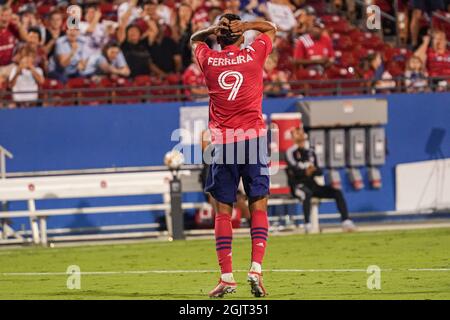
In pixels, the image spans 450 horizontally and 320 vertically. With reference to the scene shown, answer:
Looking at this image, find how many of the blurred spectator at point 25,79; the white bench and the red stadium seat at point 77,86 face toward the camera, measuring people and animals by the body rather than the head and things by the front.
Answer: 3

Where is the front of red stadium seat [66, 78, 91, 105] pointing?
toward the camera

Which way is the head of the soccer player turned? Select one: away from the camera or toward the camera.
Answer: away from the camera

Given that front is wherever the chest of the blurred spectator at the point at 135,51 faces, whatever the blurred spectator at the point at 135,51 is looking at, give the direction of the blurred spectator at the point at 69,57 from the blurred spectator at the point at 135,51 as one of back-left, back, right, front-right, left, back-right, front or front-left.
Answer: right

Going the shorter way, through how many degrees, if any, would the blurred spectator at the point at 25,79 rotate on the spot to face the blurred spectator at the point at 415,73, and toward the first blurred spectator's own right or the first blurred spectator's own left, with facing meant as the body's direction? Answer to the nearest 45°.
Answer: approximately 90° to the first blurred spectator's own left

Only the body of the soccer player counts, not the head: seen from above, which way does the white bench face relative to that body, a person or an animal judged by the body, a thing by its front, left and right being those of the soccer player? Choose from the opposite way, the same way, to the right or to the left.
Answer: the opposite way

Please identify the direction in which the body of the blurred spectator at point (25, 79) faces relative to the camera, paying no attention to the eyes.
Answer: toward the camera

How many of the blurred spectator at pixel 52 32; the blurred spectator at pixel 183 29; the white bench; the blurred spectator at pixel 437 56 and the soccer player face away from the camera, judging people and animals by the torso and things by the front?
1

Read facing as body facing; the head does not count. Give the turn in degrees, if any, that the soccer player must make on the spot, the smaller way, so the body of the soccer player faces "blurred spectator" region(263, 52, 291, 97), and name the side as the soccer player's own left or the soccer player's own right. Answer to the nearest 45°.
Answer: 0° — they already face them

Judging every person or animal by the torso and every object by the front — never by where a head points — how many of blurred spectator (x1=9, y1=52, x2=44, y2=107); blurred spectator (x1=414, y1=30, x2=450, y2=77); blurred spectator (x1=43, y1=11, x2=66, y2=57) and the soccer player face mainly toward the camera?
3

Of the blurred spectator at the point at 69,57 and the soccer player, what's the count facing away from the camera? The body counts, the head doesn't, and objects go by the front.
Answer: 1

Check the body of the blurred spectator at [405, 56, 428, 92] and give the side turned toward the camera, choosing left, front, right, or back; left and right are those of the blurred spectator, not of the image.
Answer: front

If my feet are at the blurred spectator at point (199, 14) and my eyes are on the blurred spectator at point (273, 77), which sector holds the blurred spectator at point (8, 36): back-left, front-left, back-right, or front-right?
back-right

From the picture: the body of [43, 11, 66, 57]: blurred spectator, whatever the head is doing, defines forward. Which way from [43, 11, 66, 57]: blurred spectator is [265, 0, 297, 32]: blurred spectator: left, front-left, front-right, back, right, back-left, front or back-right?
left

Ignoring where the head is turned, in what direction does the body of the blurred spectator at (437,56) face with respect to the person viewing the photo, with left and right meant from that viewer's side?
facing the viewer

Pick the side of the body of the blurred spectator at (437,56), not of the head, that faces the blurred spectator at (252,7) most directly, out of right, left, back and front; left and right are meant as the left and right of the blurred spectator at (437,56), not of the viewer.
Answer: right
